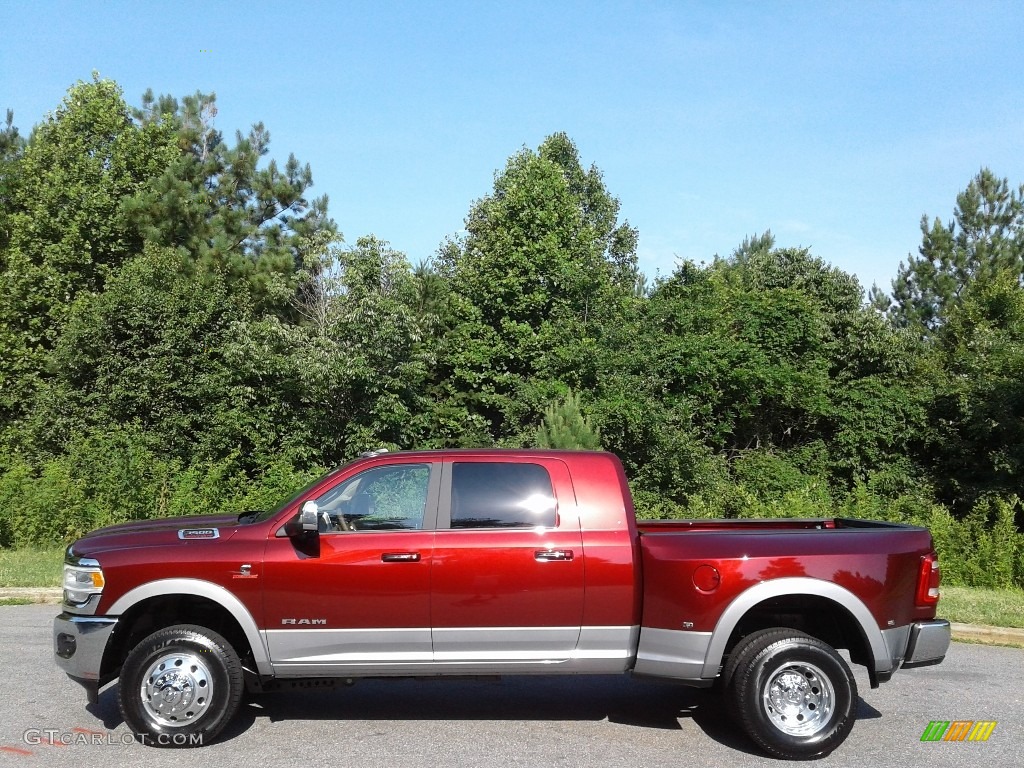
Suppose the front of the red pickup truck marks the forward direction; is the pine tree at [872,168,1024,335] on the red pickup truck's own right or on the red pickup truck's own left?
on the red pickup truck's own right

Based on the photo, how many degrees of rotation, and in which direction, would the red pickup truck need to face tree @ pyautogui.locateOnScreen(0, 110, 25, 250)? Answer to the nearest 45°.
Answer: approximately 45° to its right

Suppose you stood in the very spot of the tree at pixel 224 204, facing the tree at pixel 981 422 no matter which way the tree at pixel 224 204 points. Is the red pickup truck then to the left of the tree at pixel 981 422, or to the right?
right

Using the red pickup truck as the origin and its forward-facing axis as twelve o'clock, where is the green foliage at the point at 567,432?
The green foliage is roughly at 3 o'clock from the red pickup truck.

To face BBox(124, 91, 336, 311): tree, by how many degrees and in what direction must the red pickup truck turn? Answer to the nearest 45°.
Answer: approximately 90° to its right

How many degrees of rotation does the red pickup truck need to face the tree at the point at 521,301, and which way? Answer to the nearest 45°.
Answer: approximately 90° to its right

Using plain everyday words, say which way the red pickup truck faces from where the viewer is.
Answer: facing to the left of the viewer
